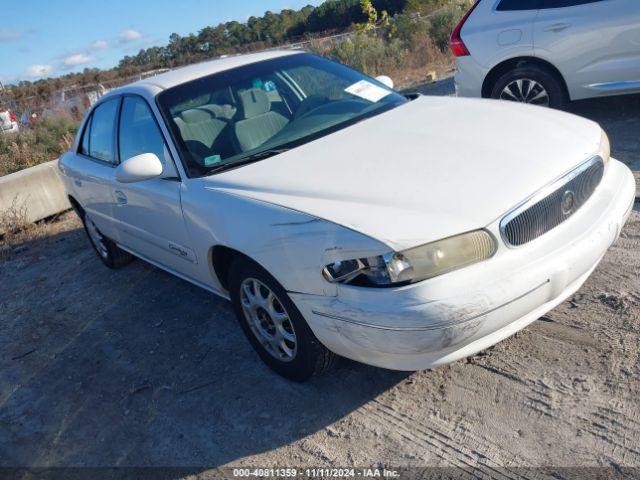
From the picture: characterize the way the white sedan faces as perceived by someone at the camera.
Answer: facing the viewer and to the right of the viewer

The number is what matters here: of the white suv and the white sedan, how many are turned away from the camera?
0

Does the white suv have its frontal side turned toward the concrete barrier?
no

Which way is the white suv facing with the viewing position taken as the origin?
facing to the right of the viewer

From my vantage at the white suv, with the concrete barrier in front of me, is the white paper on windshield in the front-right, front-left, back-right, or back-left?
front-left

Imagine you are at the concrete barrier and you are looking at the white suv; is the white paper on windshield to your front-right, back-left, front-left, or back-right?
front-right

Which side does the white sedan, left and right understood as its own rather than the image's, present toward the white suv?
left

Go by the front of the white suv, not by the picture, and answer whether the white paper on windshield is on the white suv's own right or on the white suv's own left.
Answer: on the white suv's own right

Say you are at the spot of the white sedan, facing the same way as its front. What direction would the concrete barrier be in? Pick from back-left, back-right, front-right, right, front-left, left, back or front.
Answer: back
